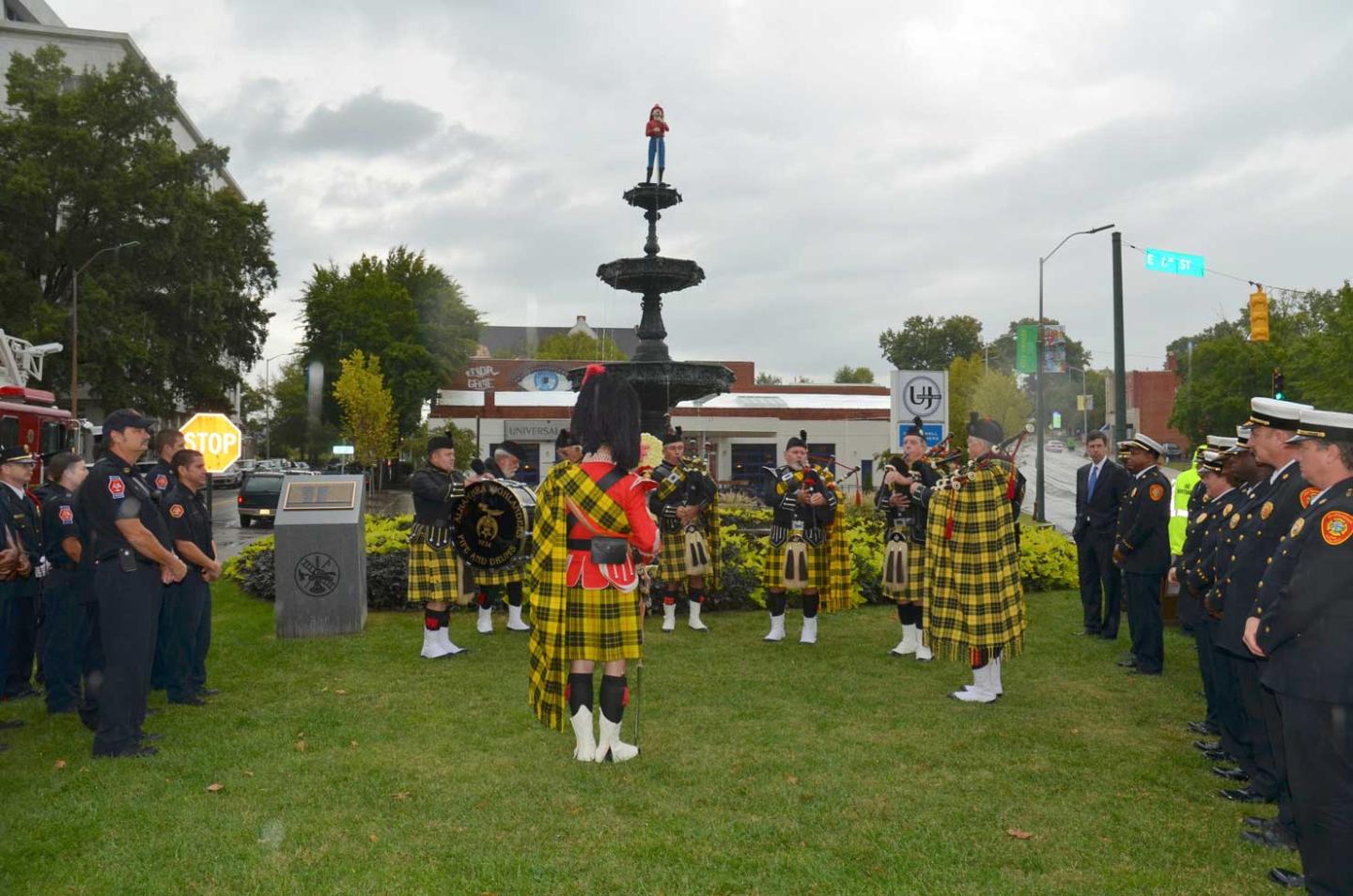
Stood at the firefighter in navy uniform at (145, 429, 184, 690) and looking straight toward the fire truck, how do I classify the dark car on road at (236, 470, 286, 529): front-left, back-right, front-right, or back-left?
front-right

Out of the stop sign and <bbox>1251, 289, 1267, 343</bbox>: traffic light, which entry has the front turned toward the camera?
the stop sign

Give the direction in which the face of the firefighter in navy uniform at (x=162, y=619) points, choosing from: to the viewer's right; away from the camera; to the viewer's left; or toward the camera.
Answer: to the viewer's right

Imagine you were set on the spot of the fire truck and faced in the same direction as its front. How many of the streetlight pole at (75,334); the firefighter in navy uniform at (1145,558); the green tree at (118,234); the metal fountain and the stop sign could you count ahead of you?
3

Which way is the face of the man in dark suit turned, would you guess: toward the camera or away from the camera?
toward the camera

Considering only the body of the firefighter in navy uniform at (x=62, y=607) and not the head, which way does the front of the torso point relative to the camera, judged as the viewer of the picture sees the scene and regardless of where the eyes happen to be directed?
to the viewer's right

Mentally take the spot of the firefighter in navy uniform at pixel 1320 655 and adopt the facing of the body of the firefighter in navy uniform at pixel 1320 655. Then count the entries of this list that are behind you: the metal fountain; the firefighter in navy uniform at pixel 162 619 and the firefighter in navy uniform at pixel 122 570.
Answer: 0

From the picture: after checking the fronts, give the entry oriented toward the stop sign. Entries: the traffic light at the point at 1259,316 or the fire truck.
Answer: the fire truck

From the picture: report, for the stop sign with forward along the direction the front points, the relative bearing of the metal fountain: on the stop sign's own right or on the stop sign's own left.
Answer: on the stop sign's own left

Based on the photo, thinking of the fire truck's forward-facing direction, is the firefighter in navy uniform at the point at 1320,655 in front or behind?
in front

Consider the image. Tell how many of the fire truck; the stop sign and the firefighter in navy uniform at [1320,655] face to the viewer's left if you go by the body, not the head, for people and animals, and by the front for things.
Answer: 1

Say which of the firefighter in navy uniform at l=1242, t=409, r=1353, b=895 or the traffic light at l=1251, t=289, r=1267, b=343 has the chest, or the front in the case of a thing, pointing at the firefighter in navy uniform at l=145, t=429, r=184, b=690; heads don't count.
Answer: the firefighter in navy uniform at l=1242, t=409, r=1353, b=895

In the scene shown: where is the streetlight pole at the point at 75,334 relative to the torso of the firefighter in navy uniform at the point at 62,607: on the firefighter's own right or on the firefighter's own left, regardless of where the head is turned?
on the firefighter's own left

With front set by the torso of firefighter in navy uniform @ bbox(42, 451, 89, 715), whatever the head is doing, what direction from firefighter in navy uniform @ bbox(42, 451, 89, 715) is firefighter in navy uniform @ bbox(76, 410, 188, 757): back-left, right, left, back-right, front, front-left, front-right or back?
right

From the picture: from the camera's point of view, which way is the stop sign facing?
toward the camera
